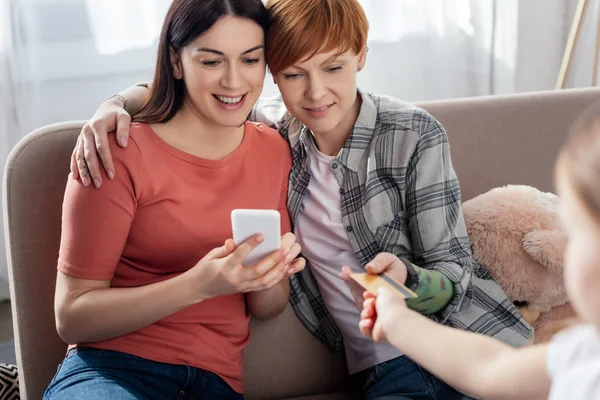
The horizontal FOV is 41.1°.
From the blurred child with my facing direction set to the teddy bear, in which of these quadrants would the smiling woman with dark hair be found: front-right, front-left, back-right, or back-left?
front-left

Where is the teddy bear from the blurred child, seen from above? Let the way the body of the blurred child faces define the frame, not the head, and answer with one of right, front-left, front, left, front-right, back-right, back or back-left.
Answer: front-right

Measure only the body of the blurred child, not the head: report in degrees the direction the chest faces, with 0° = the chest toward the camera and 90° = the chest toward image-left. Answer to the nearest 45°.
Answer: approximately 135°

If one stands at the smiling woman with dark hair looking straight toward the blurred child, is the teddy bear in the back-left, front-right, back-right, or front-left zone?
front-left

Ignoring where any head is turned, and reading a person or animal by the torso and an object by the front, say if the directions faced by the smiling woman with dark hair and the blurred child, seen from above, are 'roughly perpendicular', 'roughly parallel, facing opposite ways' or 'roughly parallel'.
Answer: roughly parallel, facing opposite ways

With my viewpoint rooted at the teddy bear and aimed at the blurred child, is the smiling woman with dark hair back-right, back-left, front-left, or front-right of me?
front-right

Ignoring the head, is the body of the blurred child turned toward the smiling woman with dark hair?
yes

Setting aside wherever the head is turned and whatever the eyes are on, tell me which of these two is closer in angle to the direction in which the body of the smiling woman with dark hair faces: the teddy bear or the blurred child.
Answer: the blurred child

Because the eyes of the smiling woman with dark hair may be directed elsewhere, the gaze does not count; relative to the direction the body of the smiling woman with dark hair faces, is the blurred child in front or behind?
in front

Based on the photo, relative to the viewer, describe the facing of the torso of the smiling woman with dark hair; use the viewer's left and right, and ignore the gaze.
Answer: facing the viewer and to the right of the viewer
